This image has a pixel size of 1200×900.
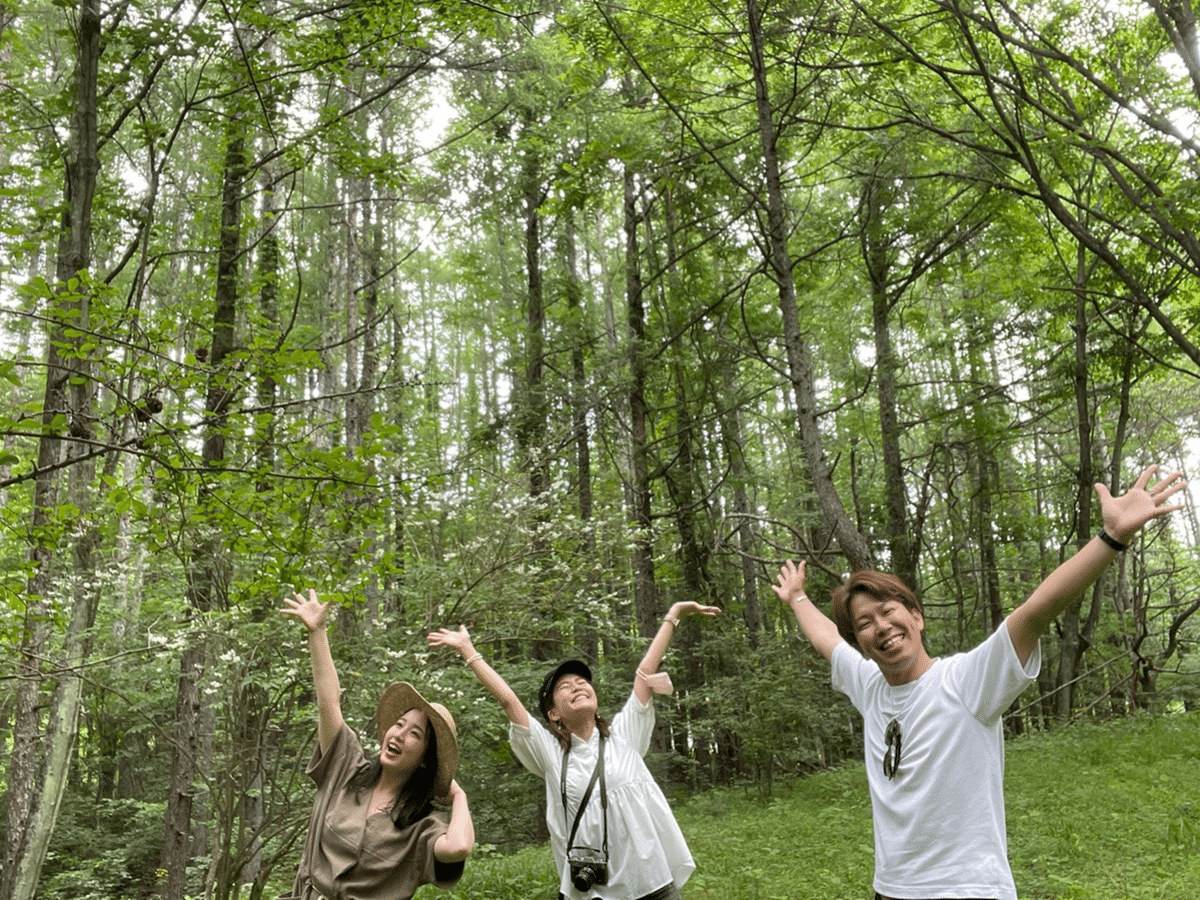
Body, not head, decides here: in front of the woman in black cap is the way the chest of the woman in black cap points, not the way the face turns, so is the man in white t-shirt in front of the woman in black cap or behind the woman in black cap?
in front

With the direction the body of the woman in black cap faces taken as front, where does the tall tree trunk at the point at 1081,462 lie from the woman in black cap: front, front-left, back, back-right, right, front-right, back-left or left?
back-left

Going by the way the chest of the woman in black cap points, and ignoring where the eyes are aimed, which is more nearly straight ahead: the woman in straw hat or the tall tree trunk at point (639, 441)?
the woman in straw hat

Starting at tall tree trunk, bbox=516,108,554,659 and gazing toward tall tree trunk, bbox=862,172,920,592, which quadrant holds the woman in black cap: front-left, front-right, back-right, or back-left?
front-right

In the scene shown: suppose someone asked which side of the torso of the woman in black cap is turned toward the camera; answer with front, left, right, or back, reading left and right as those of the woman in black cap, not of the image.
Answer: front

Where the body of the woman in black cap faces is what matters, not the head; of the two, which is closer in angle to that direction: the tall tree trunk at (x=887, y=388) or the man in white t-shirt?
the man in white t-shirt

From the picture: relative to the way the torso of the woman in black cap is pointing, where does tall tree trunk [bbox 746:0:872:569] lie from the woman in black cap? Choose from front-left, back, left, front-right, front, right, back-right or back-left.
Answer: back-left

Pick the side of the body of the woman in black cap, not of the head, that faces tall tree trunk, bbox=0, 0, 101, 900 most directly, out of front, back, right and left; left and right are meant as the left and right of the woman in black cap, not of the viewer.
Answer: right

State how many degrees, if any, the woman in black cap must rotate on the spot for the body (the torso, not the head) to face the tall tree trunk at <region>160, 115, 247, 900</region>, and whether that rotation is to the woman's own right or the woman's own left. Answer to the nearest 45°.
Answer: approximately 135° to the woman's own right

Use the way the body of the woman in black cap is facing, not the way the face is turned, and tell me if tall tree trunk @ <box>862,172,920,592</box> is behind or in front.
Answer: behind

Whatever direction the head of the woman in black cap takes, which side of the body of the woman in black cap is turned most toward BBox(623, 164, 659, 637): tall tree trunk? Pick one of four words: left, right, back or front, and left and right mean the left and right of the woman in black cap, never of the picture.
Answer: back
